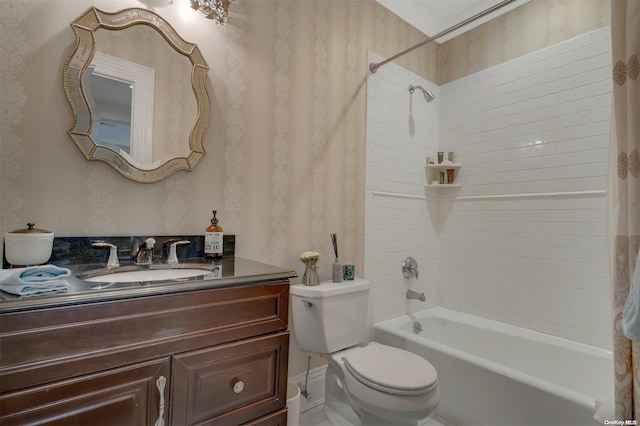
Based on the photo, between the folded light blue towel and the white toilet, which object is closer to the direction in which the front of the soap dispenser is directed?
the folded light blue towel

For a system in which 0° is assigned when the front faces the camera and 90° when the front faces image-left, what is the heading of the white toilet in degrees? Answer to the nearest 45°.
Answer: approximately 315°

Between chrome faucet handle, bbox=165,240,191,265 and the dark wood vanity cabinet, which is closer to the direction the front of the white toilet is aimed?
the dark wood vanity cabinet

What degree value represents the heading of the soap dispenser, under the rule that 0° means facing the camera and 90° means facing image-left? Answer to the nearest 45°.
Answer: approximately 0°

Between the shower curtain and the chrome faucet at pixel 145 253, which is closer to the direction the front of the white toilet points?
the shower curtain

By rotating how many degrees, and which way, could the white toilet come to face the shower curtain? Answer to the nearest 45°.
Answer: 0° — it already faces it

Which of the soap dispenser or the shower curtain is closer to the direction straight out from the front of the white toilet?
the shower curtain

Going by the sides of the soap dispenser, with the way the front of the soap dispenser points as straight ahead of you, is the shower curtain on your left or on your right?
on your left

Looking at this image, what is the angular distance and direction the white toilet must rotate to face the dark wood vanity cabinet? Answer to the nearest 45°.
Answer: approximately 90° to its right
